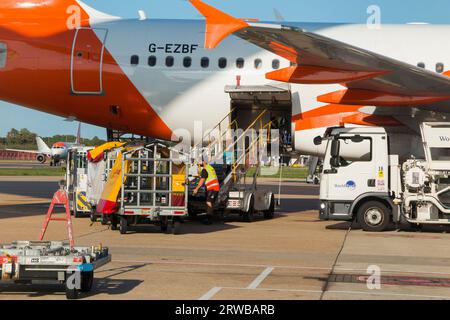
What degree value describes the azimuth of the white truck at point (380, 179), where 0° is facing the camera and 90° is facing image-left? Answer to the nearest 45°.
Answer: approximately 90°

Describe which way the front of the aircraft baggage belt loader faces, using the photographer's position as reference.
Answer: facing away from the viewer and to the right of the viewer

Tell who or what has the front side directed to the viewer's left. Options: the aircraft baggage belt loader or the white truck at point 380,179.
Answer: the white truck

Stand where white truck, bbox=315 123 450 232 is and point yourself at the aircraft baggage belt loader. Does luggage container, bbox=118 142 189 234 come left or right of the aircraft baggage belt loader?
left

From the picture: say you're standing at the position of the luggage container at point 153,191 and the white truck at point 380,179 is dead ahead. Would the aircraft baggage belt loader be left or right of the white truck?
left

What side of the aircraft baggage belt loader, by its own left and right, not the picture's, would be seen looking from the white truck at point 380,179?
right

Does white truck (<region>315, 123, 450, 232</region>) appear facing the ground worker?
yes

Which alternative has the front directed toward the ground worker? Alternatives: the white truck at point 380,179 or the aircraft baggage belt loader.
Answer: the white truck

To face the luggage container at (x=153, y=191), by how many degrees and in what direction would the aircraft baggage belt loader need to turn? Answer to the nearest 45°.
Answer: approximately 180°
